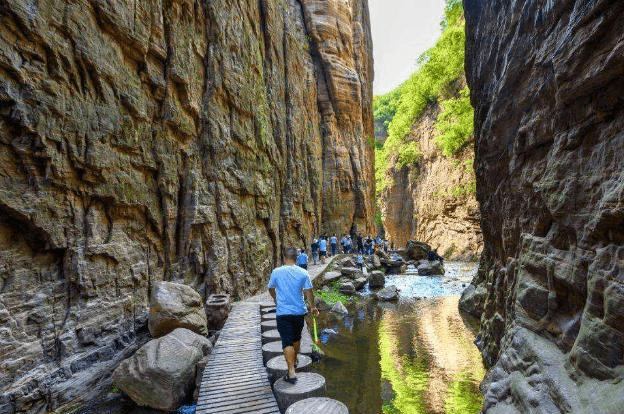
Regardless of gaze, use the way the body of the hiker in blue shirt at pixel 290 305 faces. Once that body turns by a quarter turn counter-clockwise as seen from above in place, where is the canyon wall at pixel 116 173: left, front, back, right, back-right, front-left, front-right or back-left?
front-right

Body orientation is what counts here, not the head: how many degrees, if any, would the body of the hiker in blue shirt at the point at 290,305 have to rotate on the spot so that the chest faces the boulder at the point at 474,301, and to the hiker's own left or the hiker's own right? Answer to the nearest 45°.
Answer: approximately 45° to the hiker's own right

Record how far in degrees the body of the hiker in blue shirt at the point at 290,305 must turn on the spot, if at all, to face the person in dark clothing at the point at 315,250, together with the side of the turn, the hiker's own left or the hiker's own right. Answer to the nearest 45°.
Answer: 0° — they already face them

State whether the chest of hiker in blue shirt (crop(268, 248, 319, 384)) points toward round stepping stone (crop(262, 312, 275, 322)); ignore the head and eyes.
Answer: yes

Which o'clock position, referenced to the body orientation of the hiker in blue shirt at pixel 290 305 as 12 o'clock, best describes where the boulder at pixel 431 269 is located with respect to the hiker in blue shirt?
The boulder is roughly at 1 o'clock from the hiker in blue shirt.

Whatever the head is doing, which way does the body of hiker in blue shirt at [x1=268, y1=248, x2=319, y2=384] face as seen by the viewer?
away from the camera
